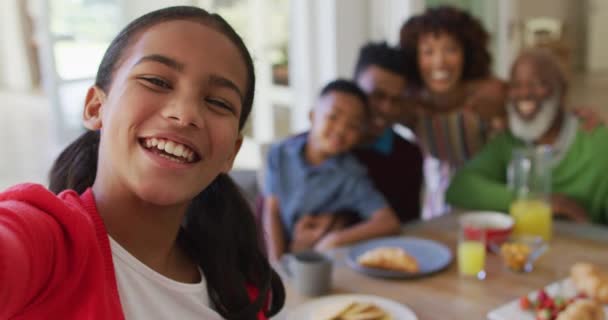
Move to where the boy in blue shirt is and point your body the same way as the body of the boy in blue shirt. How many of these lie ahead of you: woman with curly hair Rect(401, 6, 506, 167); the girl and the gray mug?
2

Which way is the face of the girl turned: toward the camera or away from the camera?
toward the camera

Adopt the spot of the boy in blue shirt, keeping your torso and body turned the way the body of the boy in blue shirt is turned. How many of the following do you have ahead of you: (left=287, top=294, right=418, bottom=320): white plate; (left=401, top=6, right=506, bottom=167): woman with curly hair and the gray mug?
2

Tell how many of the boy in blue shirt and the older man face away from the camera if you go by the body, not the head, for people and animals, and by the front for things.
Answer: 0

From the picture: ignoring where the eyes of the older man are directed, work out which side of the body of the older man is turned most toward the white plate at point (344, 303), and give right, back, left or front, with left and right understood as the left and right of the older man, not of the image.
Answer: front

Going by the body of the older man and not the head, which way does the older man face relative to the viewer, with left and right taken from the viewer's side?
facing the viewer and to the left of the viewer

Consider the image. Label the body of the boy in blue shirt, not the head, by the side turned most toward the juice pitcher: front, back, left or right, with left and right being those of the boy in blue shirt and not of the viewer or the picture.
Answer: left

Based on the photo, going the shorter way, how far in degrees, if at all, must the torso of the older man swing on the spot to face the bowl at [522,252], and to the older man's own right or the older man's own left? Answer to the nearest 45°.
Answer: approximately 45° to the older man's own left

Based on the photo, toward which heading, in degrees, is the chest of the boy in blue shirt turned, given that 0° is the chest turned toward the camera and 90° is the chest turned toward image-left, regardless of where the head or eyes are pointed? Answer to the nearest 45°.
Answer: approximately 0°

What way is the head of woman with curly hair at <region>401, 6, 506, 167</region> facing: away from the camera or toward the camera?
toward the camera
